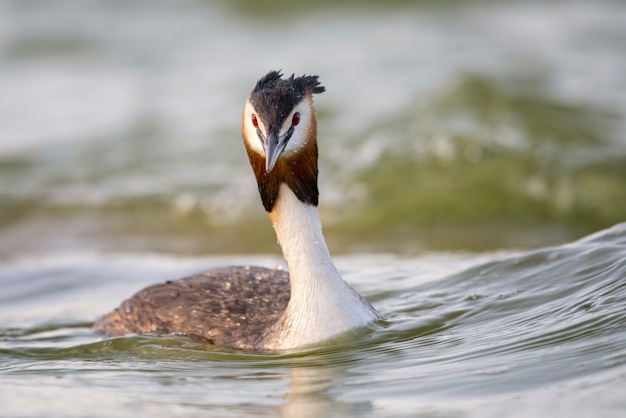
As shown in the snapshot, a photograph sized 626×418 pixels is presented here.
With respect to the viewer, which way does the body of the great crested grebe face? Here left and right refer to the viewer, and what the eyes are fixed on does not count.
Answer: facing the viewer and to the right of the viewer
